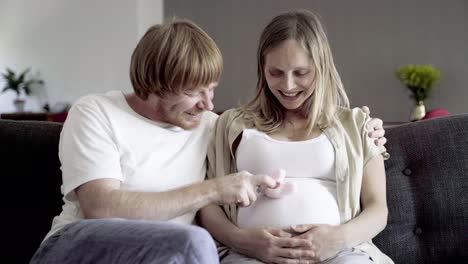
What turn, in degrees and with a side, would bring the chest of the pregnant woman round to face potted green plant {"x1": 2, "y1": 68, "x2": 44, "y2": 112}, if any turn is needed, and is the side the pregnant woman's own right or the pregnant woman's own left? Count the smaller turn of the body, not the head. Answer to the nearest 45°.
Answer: approximately 135° to the pregnant woman's own right

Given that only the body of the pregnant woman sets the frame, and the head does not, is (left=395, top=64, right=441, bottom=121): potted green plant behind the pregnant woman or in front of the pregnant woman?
behind

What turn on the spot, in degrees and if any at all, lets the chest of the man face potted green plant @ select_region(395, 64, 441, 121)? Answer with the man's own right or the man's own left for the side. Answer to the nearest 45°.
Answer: approximately 90° to the man's own left

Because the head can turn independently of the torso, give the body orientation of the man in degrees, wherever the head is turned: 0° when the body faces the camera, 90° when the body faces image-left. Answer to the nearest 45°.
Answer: approximately 315°

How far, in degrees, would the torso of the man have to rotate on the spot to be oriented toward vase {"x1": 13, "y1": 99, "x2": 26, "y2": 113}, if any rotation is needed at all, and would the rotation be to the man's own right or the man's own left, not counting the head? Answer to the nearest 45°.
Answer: approximately 135° to the man's own left

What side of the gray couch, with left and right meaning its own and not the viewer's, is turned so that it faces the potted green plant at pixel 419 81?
back

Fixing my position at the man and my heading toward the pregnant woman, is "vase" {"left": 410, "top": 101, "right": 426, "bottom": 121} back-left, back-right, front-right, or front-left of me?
front-left

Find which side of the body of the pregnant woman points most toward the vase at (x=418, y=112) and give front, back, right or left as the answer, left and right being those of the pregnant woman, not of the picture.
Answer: back

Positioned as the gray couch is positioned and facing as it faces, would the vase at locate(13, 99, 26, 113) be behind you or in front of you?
behind

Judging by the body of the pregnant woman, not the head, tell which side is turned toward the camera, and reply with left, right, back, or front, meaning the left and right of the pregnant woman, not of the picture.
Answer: front

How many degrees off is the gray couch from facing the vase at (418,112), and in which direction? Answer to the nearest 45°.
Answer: approximately 180°

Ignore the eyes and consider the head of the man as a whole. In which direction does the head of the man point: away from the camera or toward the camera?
toward the camera

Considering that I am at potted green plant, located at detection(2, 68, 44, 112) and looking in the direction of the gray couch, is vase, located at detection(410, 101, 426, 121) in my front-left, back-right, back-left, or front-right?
front-left
